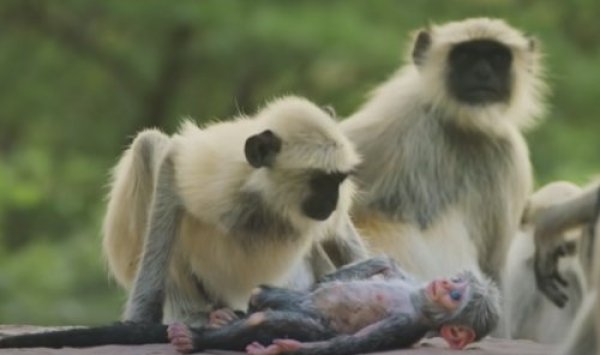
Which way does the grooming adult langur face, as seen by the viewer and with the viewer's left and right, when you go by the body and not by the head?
facing the viewer and to the right of the viewer

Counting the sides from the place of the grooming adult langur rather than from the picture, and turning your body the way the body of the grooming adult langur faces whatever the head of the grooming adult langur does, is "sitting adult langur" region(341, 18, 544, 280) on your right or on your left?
on your left
